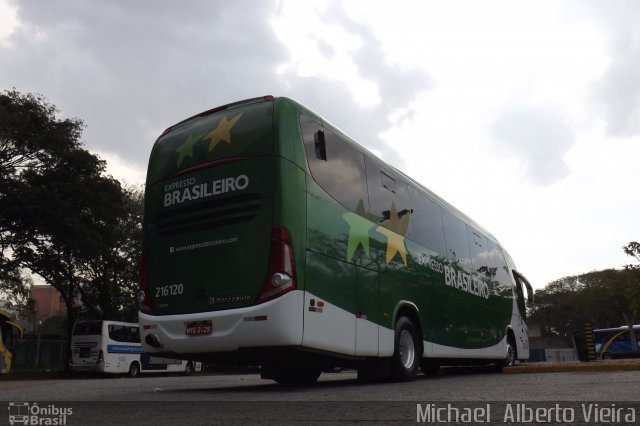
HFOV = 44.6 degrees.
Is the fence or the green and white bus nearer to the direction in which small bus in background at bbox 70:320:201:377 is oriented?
the fence

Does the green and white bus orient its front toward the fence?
no

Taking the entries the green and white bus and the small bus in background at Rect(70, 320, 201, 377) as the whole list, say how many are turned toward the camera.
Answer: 0

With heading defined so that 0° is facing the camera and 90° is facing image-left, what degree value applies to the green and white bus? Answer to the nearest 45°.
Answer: approximately 225°

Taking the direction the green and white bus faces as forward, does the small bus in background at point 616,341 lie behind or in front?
in front

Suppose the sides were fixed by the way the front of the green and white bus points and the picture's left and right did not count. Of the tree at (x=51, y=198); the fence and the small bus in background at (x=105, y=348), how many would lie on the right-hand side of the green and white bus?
0

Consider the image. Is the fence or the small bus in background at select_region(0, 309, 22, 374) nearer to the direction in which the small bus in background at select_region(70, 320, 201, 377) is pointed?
the fence

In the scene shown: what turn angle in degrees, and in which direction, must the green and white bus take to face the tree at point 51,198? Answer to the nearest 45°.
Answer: approximately 90° to its left

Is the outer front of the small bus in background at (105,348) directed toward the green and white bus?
no

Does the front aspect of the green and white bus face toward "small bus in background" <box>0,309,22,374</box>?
no
